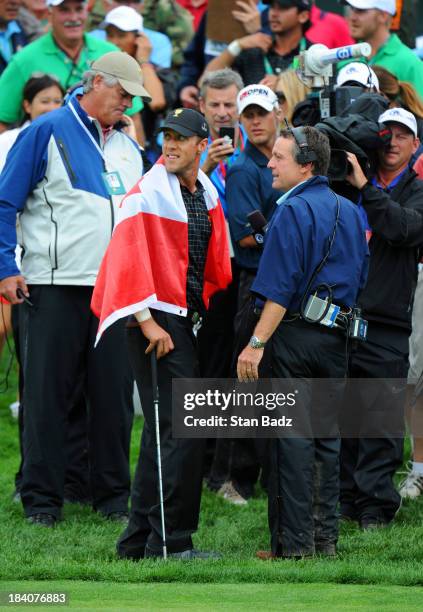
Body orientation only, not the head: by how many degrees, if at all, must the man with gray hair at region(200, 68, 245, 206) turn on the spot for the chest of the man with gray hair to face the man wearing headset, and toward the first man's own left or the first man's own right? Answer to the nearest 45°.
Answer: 0° — they already face them

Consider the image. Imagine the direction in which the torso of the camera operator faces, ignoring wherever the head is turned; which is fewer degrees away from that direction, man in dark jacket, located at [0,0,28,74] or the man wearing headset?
the man wearing headset

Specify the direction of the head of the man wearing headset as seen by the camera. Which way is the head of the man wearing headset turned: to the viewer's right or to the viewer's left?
to the viewer's left

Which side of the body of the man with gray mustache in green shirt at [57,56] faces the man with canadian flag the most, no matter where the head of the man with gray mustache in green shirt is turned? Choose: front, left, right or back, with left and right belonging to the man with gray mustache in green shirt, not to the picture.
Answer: front

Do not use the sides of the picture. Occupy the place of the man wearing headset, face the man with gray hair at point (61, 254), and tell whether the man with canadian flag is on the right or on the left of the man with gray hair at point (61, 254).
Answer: left

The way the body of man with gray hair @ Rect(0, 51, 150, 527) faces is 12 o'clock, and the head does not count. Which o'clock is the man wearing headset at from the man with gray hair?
The man wearing headset is roughly at 12 o'clock from the man with gray hair.

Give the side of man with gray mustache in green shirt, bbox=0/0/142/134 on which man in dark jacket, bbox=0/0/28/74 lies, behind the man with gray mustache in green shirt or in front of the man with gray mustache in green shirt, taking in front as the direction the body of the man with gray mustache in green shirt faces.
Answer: behind

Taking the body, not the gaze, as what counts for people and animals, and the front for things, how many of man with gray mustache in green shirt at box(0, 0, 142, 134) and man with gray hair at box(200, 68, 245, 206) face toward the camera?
2

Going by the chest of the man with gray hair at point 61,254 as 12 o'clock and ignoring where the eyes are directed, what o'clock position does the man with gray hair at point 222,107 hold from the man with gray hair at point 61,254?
the man with gray hair at point 222,107 is roughly at 9 o'clock from the man with gray hair at point 61,254.

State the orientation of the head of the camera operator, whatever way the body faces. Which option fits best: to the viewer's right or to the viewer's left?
to the viewer's left

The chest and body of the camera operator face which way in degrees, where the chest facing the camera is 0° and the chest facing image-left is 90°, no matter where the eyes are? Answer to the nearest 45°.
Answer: approximately 45°

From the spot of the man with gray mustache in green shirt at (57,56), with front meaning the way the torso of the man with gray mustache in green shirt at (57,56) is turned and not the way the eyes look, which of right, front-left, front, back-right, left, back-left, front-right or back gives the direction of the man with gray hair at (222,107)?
front-left

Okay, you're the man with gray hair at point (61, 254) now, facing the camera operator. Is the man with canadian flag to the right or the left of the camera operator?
right

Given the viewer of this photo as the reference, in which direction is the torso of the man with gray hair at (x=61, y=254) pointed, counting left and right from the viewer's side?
facing the viewer and to the right of the viewer

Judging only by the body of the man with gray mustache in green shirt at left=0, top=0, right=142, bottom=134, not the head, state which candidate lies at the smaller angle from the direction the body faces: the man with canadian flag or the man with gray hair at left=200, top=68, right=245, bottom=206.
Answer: the man with canadian flag
